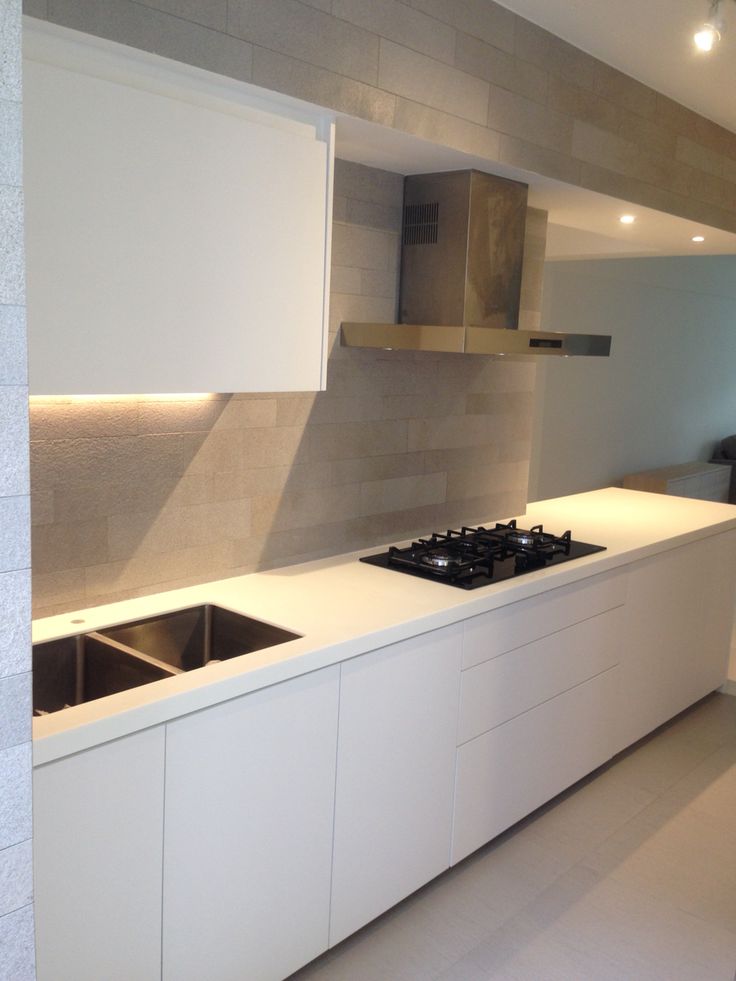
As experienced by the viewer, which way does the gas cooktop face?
facing the viewer and to the right of the viewer

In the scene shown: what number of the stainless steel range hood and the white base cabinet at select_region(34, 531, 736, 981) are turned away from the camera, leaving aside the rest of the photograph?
0

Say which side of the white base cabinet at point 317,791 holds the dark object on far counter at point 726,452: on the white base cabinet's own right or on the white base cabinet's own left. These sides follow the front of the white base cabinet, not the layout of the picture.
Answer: on the white base cabinet's own left

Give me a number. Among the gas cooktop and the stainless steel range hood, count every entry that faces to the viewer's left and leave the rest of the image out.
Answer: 0

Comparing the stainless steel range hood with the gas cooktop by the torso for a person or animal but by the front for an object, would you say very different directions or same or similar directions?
same or similar directions

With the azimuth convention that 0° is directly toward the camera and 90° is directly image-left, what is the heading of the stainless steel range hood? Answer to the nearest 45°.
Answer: approximately 315°

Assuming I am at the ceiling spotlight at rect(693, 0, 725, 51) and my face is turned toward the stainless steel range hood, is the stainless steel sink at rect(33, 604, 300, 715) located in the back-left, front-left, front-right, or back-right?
front-left

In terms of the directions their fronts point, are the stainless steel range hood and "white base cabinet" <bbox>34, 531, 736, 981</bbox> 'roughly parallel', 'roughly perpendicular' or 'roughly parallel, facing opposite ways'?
roughly parallel

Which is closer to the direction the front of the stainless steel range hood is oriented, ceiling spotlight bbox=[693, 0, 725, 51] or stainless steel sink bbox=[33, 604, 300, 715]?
the ceiling spotlight
